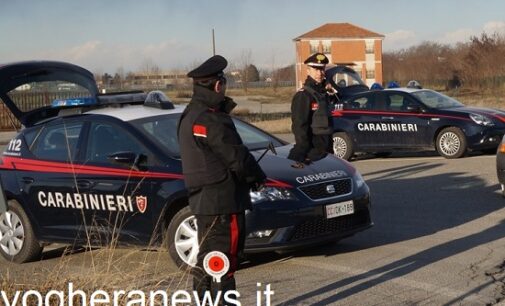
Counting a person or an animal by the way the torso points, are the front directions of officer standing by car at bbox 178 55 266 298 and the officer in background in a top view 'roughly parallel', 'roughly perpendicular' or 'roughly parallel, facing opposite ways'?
roughly perpendicular

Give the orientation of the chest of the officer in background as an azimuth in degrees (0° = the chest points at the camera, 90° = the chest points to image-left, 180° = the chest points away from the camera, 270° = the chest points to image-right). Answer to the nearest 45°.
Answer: approximately 315°

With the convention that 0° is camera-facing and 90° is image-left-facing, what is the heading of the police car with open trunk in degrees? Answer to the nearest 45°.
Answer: approximately 315°

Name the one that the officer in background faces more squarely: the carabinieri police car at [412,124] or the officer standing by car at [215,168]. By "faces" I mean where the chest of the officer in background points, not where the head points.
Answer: the officer standing by car

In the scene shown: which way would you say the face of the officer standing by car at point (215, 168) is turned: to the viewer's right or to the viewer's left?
to the viewer's right

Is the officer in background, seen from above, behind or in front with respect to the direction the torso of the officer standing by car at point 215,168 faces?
in front

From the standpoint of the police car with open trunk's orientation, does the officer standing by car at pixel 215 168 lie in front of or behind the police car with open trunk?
in front

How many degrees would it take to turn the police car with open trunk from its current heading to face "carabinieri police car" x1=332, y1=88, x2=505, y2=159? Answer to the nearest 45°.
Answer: approximately 90° to its left

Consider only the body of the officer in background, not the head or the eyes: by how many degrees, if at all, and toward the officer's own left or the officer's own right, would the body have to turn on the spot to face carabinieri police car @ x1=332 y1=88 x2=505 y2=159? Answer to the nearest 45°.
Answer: approximately 135° to the officer's own left

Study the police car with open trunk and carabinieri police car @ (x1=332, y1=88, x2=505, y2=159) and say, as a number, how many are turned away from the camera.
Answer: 0

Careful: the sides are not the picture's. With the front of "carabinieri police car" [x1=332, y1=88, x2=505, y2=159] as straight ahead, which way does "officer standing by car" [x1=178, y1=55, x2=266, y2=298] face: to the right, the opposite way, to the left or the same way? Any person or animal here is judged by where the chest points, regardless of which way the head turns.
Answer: to the left
